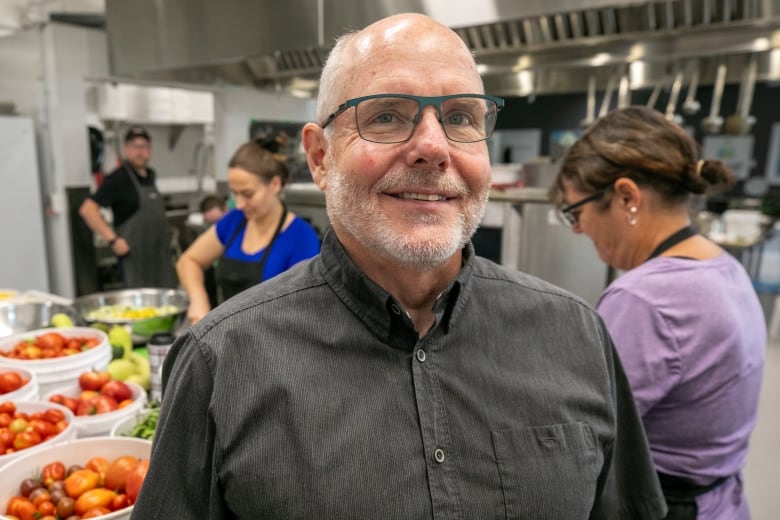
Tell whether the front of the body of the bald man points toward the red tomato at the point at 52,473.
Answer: no

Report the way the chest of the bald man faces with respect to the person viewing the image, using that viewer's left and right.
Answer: facing the viewer

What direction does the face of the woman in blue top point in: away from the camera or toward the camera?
toward the camera

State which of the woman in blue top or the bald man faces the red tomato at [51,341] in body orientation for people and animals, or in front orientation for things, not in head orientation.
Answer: the woman in blue top

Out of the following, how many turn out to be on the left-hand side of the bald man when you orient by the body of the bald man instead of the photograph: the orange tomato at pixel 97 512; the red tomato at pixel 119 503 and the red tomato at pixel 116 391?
0

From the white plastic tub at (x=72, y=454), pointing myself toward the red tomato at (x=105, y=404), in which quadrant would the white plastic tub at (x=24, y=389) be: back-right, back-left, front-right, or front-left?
front-left

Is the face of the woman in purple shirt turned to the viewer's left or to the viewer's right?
to the viewer's left

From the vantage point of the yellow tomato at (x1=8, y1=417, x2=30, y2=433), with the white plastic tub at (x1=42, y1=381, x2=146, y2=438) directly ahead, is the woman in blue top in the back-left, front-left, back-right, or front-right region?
front-left

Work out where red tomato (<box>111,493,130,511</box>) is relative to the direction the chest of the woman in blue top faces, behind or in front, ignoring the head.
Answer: in front

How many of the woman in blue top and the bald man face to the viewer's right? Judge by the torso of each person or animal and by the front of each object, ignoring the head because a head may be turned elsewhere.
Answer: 0

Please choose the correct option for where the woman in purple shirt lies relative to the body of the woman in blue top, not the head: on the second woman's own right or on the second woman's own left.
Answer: on the second woman's own left

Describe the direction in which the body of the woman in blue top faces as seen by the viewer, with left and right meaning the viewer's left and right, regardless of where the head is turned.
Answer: facing the viewer and to the left of the viewer

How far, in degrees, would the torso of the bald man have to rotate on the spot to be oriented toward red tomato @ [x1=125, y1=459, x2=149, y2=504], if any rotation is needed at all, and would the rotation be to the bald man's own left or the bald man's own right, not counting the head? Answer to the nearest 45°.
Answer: approximately 135° to the bald man's own right

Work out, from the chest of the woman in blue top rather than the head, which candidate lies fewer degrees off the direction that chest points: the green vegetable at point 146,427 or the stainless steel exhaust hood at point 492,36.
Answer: the green vegetable

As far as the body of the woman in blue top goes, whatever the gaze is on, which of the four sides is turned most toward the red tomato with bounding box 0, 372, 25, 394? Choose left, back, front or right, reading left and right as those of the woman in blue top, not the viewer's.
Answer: front

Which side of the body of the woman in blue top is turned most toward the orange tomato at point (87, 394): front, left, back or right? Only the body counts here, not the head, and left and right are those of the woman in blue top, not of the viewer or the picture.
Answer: front

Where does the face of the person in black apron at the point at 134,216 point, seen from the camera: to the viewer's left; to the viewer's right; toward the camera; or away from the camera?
toward the camera
